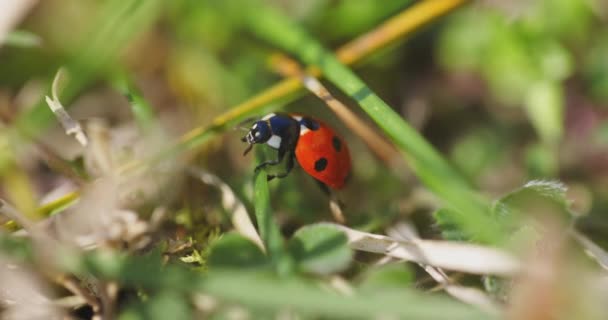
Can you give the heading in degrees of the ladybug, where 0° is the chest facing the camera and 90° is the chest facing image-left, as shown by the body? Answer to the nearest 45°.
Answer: approximately 90°
